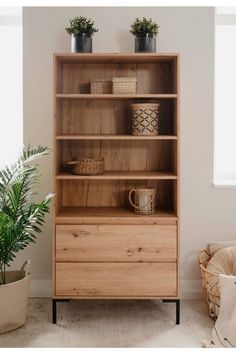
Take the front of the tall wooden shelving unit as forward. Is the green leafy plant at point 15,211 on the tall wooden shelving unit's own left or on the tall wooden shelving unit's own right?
on the tall wooden shelving unit's own right

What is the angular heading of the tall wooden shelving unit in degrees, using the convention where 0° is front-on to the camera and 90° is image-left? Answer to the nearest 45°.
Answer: approximately 0°
